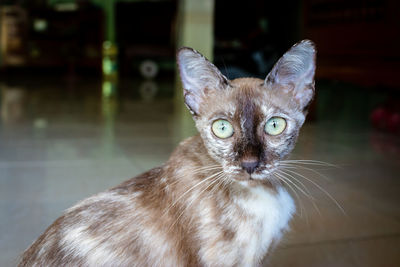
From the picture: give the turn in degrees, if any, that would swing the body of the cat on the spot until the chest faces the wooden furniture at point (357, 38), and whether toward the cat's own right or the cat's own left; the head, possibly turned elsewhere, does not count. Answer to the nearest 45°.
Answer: approximately 90° to the cat's own left

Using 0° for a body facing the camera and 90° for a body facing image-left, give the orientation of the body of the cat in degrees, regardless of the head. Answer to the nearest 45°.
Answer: approximately 315°
